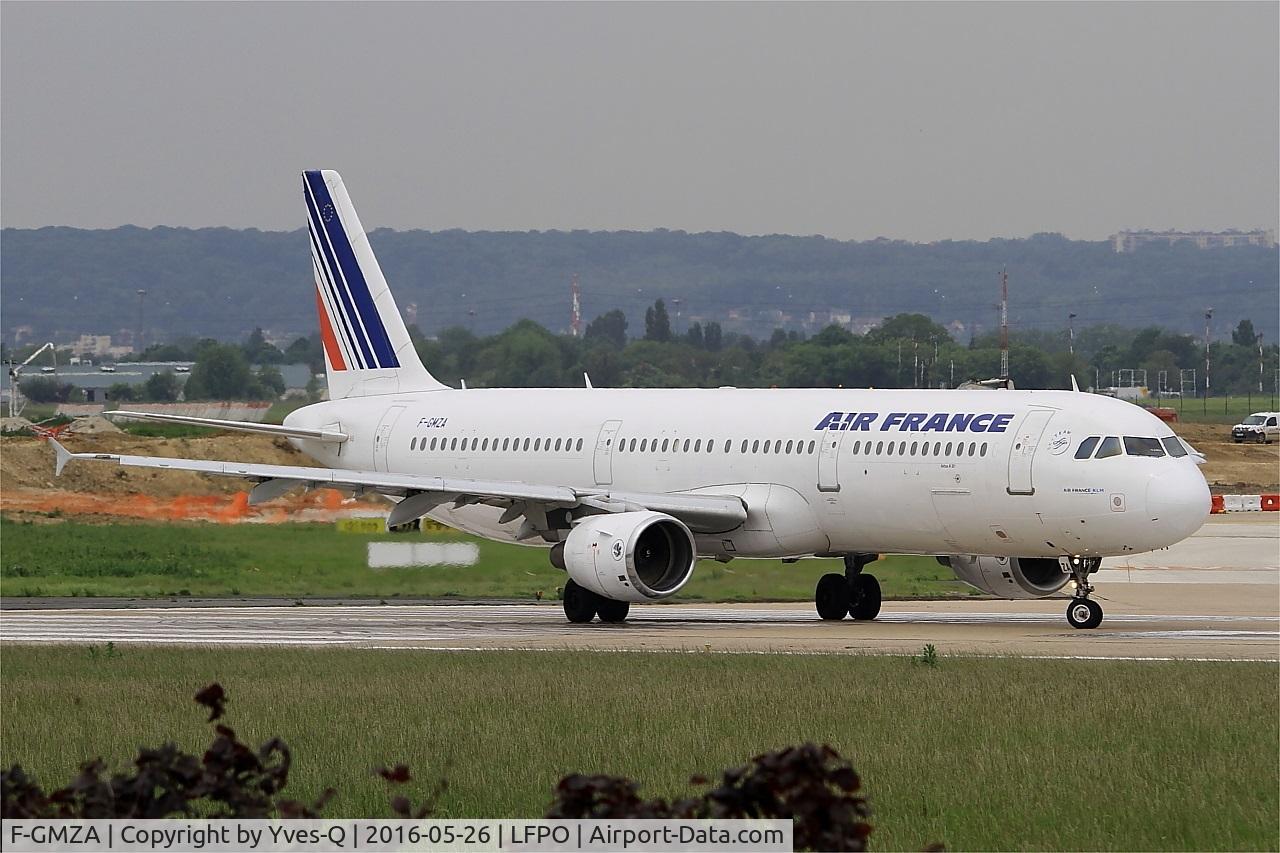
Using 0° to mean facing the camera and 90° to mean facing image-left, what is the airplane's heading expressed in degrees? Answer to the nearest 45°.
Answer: approximately 315°

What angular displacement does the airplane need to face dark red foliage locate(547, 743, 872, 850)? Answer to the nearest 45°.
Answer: approximately 45° to its right

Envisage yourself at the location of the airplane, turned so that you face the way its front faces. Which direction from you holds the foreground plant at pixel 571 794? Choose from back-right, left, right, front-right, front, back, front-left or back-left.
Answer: front-right
